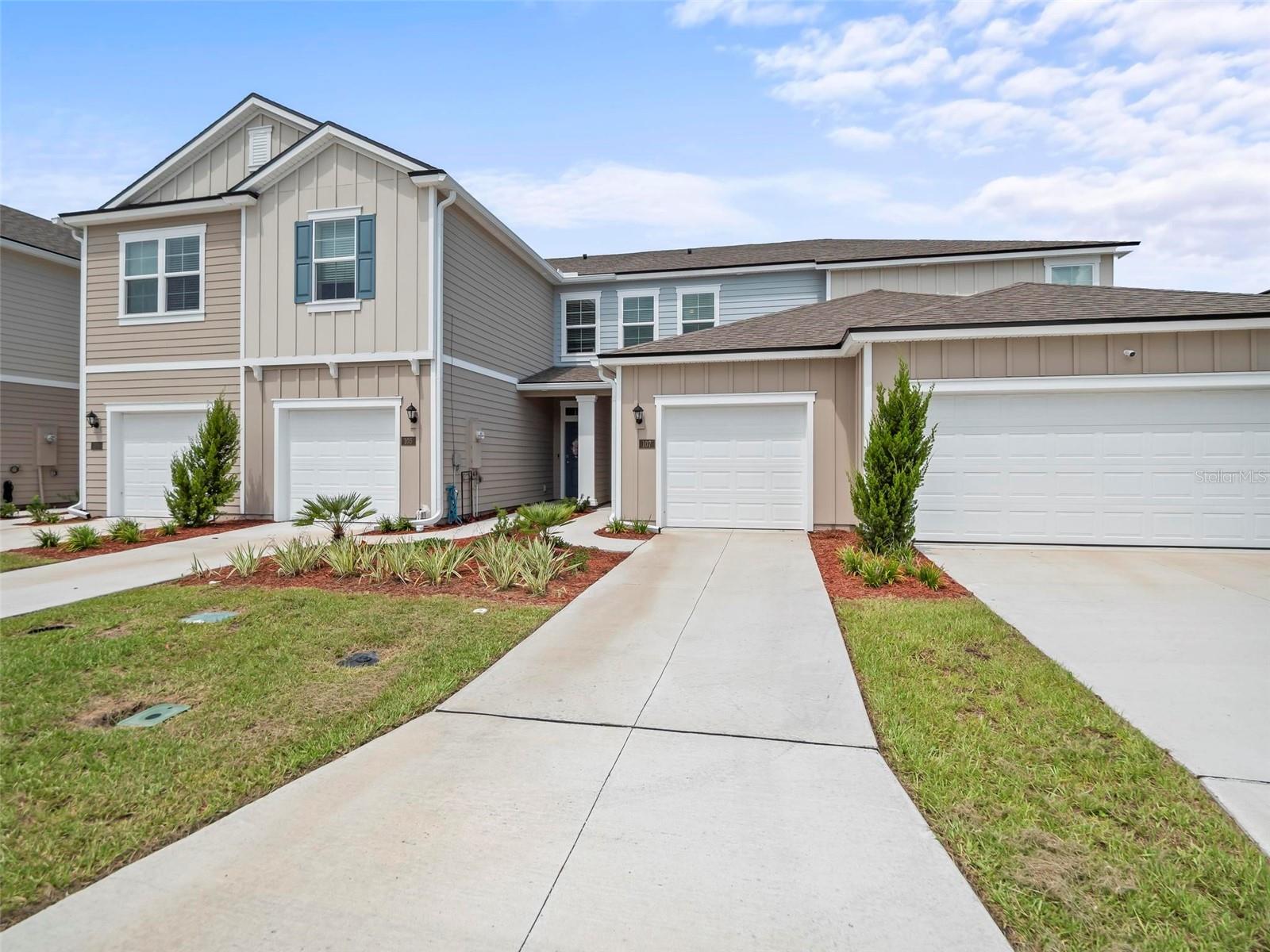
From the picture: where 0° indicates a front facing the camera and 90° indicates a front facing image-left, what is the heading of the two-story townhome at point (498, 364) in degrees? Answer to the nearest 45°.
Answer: approximately 0°

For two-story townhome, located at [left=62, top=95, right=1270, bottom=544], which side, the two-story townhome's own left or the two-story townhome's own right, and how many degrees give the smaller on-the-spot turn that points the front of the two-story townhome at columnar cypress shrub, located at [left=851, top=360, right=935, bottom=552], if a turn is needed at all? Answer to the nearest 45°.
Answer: approximately 45° to the two-story townhome's own left

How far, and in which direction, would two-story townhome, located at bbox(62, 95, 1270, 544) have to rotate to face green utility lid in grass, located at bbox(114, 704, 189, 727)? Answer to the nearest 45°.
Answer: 0° — it already faces it

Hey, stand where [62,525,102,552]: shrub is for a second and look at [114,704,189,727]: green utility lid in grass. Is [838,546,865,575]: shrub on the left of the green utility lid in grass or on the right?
left

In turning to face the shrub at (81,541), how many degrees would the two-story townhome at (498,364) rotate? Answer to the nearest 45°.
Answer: approximately 45° to its right

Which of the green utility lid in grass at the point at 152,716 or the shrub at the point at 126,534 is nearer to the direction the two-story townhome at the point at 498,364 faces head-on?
the green utility lid in grass
